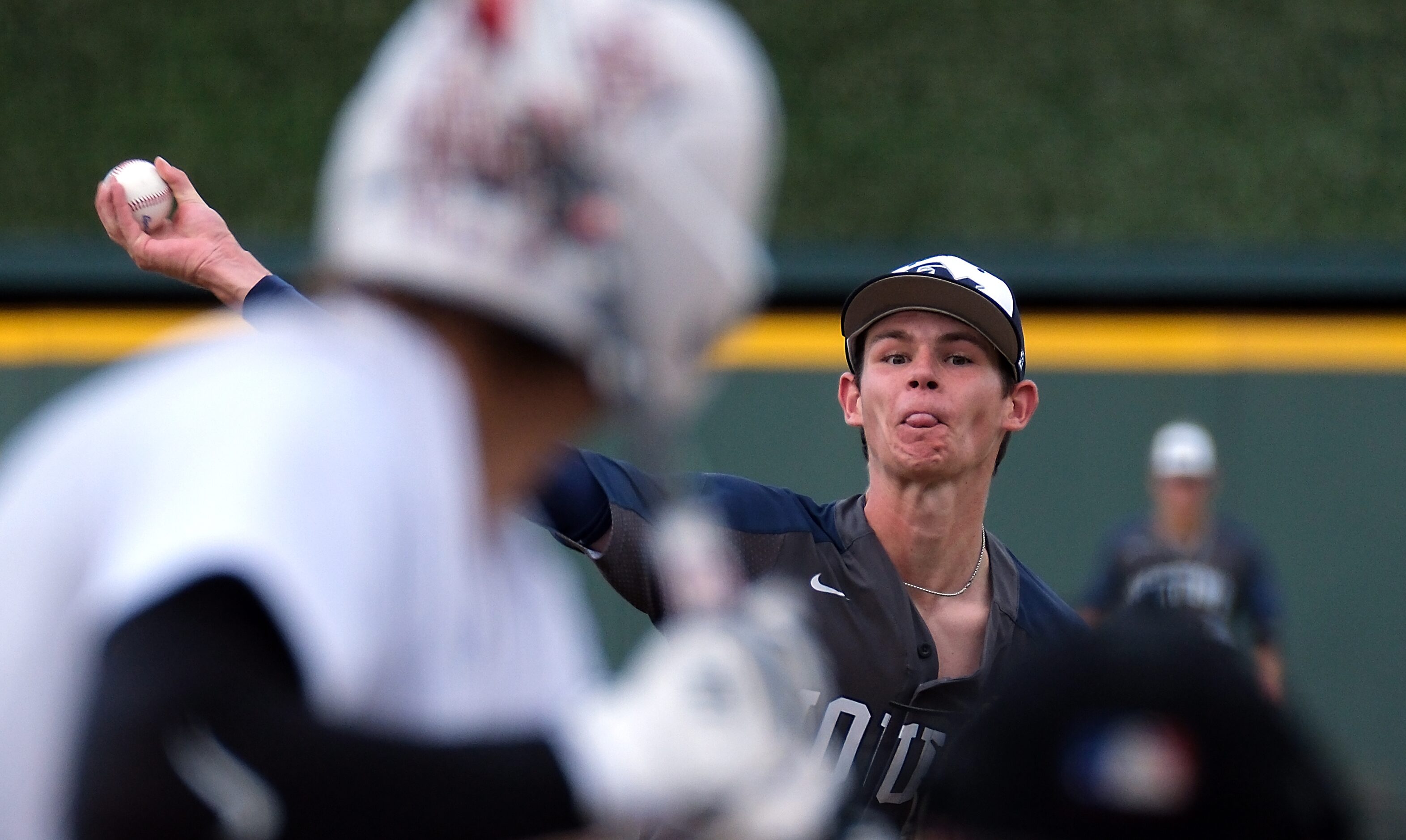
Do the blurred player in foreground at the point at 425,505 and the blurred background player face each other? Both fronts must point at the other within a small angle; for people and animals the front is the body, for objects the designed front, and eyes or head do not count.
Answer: no

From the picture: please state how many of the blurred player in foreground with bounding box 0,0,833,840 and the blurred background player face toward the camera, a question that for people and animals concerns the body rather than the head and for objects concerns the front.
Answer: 1

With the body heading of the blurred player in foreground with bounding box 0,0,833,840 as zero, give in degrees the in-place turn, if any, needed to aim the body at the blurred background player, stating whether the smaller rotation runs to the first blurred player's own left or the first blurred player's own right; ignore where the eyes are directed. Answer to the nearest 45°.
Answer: approximately 45° to the first blurred player's own left

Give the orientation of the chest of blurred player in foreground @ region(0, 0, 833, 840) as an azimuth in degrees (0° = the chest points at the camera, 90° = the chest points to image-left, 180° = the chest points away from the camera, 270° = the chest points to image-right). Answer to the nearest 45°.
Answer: approximately 270°

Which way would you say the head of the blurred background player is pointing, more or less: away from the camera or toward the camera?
toward the camera

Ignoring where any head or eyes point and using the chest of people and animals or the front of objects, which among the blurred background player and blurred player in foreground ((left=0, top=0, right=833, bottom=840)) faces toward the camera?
the blurred background player

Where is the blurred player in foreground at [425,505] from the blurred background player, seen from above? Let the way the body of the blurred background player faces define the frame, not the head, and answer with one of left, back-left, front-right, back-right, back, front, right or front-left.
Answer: front

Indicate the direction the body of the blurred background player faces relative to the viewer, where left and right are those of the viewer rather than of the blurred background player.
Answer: facing the viewer
